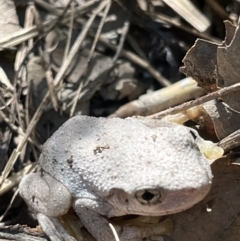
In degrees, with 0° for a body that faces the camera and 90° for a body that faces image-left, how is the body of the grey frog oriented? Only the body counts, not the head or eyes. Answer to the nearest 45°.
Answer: approximately 315°

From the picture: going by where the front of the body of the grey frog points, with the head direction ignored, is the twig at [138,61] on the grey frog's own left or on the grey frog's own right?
on the grey frog's own left

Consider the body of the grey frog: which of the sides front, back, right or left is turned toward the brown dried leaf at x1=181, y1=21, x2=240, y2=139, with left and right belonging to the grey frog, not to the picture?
left

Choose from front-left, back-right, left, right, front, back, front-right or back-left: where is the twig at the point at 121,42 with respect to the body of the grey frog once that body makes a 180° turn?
front-right
